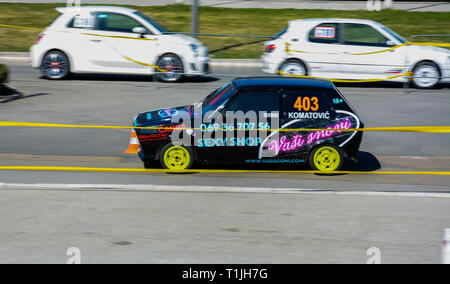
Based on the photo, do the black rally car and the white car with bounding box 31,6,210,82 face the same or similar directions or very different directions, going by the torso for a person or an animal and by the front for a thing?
very different directions

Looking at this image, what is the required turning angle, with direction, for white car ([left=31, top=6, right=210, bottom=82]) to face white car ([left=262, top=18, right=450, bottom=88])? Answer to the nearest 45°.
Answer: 0° — it already faces it

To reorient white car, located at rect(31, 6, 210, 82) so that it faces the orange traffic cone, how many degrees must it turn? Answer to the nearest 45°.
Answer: approximately 90° to its right

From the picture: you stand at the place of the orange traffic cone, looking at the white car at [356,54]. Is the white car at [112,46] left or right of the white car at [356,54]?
left

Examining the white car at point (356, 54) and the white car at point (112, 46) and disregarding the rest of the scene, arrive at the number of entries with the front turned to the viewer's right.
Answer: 2

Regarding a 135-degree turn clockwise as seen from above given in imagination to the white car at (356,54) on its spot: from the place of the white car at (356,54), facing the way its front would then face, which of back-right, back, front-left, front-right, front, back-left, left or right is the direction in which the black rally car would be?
front-left

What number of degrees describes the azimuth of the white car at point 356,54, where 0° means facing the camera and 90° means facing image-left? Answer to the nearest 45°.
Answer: approximately 270°

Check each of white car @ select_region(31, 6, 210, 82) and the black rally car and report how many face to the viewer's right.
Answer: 1

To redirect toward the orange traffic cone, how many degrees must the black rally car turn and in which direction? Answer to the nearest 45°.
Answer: approximately 45° to its right

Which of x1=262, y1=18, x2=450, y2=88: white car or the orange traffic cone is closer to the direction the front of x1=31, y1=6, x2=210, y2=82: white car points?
the white car

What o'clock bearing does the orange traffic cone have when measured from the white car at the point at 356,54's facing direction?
The orange traffic cone is roughly at 4 o'clock from the white car.

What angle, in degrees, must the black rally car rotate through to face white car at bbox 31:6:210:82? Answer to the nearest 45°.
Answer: approximately 45° to its right

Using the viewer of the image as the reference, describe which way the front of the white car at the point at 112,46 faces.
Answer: facing to the right of the viewer
